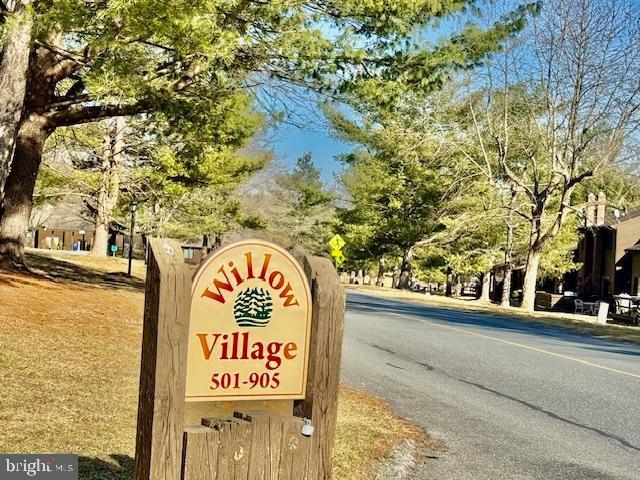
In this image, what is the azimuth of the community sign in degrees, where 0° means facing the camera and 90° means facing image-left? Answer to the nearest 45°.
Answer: approximately 0°
